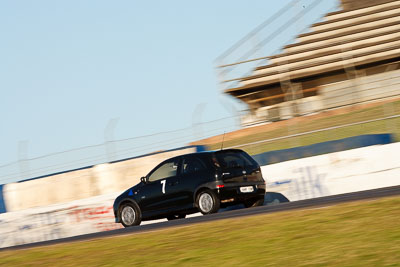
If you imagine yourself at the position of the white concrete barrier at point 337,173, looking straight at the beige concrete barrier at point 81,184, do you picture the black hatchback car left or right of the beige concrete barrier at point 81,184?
left

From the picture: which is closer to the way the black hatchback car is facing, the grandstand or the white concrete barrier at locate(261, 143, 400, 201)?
the grandstand

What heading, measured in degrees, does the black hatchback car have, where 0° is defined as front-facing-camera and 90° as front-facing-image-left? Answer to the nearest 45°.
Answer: approximately 135°

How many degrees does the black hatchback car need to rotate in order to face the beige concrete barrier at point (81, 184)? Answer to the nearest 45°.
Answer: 0° — it already faces it

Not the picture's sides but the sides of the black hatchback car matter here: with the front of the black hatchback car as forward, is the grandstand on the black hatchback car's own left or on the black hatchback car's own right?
on the black hatchback car's own right

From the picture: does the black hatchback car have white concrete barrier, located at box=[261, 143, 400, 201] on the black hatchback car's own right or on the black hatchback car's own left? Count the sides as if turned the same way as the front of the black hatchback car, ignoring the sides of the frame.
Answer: on the black hatchback car's own right

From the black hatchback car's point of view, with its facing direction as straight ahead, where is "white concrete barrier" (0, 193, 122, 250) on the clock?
The white concrete barrier is roughly at 12 o'clock from the black hatchback car.

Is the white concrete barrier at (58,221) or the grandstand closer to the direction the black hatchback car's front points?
the white concrete barrier
